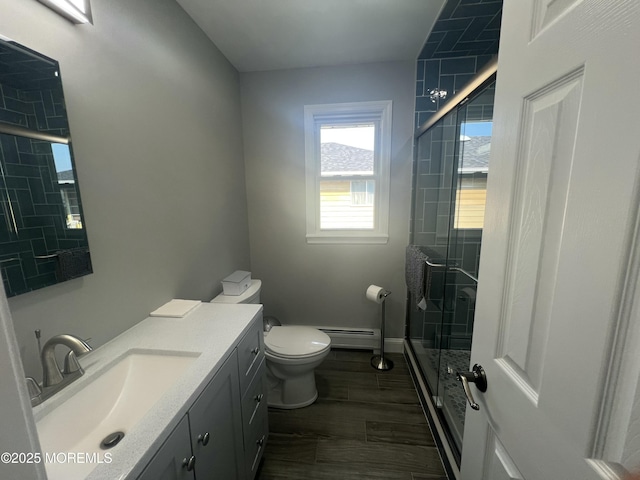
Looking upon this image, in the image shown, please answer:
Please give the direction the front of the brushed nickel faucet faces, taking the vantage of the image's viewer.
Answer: facing the viewer and to the right of the viewer

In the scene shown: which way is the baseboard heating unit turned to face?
toward the camera

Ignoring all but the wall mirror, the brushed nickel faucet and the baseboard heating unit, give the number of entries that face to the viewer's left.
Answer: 0

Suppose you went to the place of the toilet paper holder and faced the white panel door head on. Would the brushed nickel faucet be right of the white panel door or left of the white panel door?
right

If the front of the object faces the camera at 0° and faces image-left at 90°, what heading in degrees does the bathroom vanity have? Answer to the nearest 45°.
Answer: approximately 315°

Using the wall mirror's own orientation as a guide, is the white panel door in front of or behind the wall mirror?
in front

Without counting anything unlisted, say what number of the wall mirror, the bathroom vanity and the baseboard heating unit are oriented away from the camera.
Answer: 0

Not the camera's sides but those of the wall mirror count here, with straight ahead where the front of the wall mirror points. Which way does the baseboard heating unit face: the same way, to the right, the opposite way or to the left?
to the right

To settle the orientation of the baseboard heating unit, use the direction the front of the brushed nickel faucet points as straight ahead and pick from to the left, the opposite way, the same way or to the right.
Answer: to the right

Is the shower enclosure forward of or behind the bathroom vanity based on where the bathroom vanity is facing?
forward

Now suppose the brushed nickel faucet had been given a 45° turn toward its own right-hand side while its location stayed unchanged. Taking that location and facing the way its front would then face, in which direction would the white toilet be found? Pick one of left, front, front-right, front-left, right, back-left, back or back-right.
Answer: left
